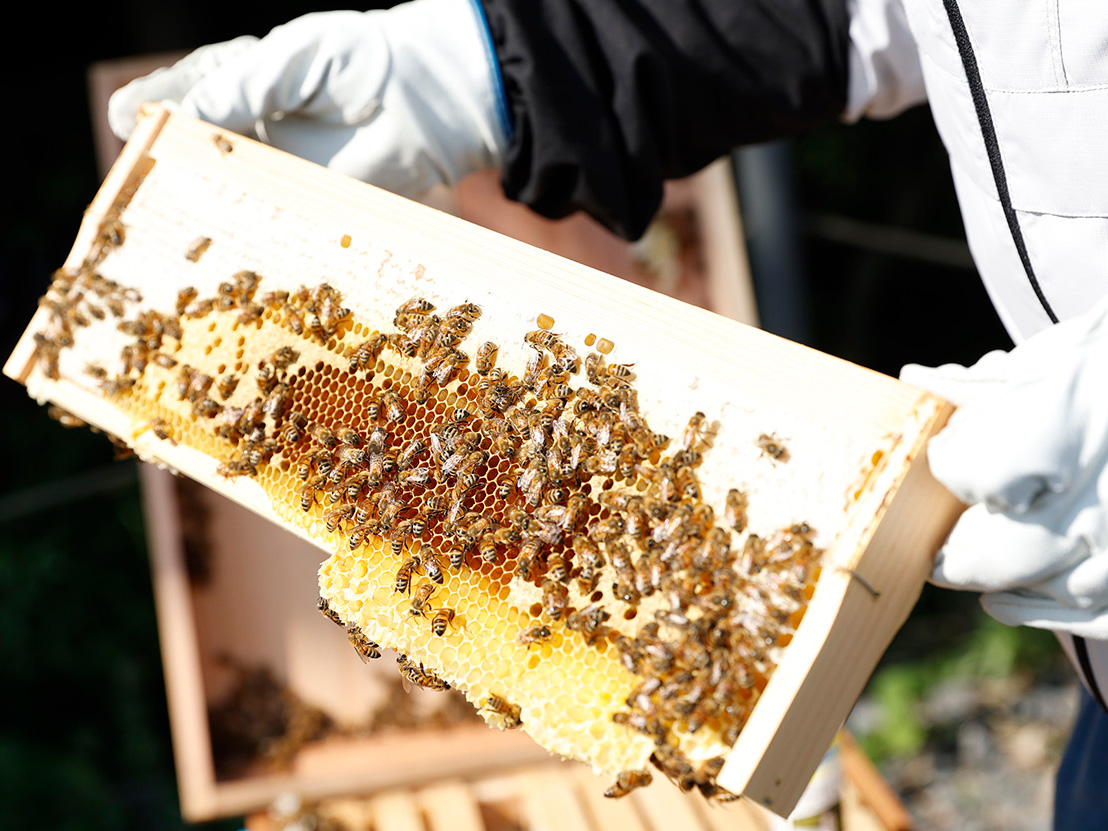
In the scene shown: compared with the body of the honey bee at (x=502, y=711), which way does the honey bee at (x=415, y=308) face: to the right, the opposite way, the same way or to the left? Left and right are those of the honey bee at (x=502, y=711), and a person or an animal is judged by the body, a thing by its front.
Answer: the opposite way

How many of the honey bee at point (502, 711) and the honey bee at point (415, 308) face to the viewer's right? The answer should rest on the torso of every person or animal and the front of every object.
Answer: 1
